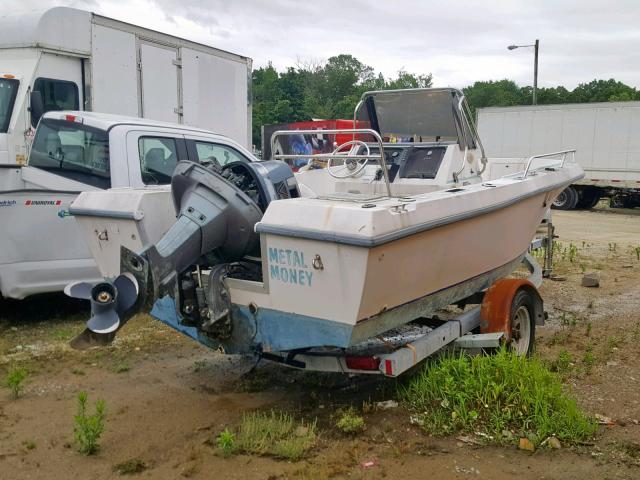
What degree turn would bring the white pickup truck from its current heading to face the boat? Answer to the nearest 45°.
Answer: approximately 90° to its right

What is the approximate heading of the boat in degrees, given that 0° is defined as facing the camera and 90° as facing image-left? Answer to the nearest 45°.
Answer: approximately 225°

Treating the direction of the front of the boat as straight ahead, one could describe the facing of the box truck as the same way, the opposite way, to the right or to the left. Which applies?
the opposite way

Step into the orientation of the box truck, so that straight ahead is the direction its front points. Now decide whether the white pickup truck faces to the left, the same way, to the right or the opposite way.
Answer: the opposite way

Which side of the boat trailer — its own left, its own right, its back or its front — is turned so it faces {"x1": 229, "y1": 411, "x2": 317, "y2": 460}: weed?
back

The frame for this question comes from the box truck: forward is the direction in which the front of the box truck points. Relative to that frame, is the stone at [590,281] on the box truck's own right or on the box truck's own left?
on the box truck's own left

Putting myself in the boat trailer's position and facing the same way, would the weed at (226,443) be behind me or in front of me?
behind

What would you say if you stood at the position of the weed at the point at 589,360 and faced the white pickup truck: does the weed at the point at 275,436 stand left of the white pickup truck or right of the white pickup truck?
left

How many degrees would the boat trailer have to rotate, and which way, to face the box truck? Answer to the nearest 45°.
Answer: approximately 90° to its left

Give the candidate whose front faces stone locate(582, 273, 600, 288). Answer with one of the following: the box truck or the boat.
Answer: the boat

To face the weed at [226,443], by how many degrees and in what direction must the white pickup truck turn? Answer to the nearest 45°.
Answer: approximately 135° to its right
